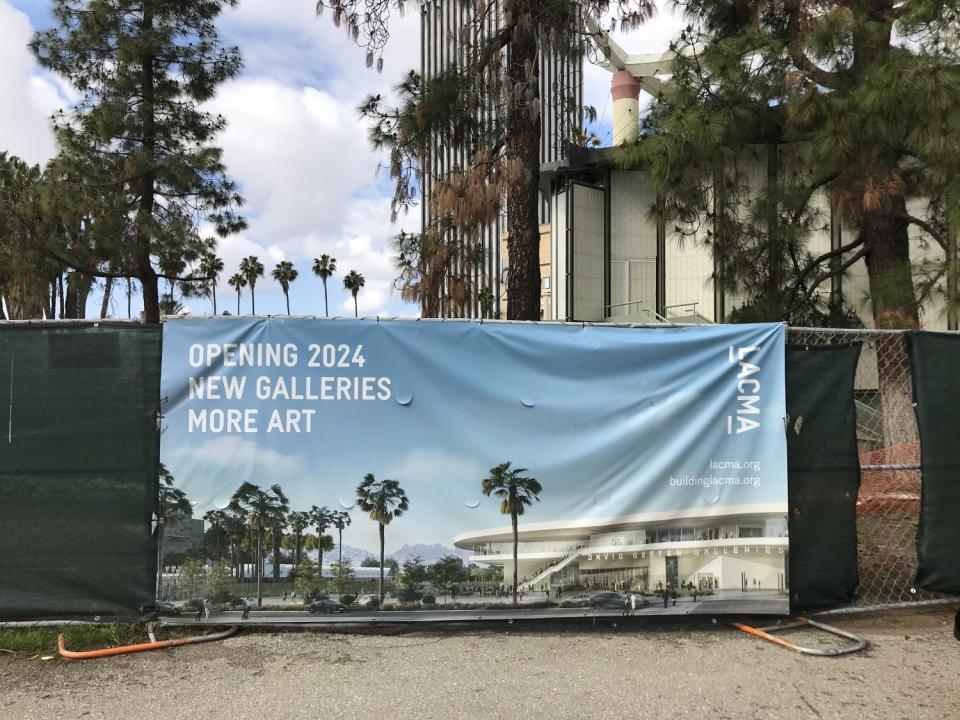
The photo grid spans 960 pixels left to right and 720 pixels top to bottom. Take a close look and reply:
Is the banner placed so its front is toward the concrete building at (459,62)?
no

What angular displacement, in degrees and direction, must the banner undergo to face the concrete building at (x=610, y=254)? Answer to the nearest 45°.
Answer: approximately 180°

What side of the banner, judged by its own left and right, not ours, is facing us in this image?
front

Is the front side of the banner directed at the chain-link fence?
no

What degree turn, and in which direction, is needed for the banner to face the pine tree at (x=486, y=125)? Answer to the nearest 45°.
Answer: approximately 180°

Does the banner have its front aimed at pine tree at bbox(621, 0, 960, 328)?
no
